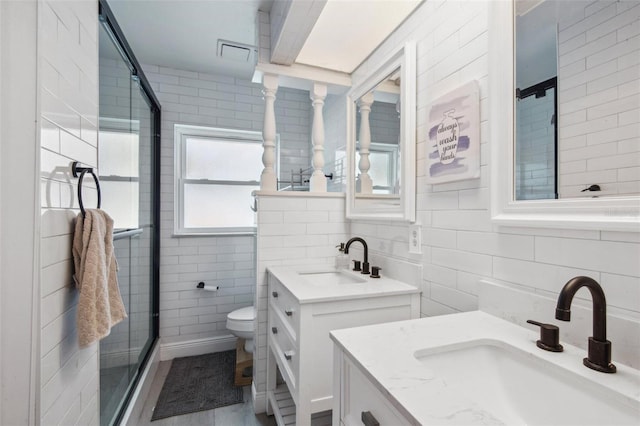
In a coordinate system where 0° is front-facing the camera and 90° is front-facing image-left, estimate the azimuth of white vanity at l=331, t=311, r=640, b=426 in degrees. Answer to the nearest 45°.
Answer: approximately 45°

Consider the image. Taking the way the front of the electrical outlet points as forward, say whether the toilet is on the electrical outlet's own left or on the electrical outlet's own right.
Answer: on the electrical outlet's own right

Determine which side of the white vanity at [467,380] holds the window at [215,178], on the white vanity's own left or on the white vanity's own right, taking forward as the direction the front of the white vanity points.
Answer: on the white vanity's own right

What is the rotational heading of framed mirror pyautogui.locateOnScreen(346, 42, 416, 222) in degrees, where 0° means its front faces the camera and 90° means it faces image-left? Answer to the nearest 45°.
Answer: approximately 45°

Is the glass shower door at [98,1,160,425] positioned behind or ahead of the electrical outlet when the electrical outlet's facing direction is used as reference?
ahead

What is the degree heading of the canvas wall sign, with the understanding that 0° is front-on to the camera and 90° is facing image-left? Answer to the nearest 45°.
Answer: approximately 45°
